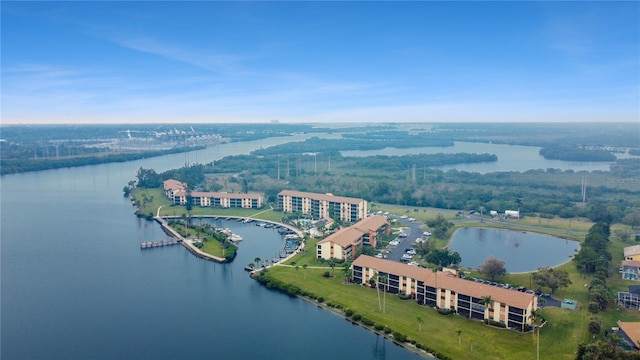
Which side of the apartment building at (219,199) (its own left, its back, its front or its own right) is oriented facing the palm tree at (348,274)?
front

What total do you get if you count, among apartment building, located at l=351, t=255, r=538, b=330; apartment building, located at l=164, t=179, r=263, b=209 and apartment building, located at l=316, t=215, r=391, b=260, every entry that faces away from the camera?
0

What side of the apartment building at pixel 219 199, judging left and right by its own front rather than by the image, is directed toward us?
front

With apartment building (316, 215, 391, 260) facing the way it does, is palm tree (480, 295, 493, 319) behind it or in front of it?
in front

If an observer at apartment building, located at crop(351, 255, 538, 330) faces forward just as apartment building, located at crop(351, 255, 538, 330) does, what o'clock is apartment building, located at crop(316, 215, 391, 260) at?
apartment building, located at crop(316, 215, 391, 260) is roughly at 3 o'clock from apartment building, located at crop(351, 255, 538, 330).

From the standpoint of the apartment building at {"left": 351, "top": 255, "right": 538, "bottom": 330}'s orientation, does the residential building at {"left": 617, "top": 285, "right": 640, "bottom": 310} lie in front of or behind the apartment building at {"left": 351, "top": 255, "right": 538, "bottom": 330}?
behind

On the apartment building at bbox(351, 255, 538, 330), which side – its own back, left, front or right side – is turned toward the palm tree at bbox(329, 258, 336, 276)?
right

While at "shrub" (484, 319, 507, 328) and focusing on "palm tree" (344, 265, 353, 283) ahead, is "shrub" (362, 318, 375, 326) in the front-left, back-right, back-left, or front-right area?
front-left

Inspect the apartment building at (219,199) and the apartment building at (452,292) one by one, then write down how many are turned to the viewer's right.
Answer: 0

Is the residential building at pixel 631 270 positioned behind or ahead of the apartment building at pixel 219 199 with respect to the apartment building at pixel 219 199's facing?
ahead

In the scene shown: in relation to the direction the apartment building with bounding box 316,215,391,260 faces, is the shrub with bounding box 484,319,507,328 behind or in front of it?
in front

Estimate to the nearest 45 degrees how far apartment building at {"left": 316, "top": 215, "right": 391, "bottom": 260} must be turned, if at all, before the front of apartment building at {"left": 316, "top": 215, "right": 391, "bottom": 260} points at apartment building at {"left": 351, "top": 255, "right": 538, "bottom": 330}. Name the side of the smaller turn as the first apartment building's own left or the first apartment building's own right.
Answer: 0° — it already faces it

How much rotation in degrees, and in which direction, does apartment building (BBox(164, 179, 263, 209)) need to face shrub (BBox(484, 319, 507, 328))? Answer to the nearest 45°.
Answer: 0° — it already faces it

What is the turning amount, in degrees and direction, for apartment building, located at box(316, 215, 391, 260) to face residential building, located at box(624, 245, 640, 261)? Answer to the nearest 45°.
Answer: approximately 45° to its left

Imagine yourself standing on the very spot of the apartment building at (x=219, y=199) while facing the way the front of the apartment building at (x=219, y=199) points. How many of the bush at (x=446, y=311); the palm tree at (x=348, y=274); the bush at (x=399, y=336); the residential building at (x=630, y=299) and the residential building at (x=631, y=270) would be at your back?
0

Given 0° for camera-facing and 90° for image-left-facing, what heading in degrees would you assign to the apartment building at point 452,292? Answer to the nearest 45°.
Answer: approximately 45°

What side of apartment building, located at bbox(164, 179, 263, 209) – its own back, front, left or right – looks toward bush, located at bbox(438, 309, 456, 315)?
front

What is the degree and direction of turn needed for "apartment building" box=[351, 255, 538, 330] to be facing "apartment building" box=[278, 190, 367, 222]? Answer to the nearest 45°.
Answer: approximately 90° to its right
